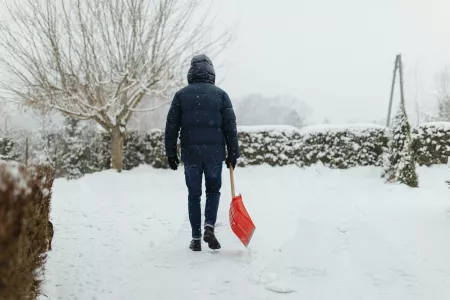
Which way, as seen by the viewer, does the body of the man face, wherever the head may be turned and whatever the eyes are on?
away from the camera

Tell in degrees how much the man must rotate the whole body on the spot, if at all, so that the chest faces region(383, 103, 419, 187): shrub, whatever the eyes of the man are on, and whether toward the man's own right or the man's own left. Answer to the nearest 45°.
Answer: approximately 45° to the man's own right

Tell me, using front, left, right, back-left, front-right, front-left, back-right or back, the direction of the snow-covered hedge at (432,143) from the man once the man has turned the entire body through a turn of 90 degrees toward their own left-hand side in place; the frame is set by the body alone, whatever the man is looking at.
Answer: back-right

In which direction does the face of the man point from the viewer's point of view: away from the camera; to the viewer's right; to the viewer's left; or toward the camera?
away from the camera

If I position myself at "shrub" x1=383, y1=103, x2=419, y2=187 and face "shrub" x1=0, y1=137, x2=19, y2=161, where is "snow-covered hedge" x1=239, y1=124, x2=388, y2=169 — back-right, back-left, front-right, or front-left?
front-right

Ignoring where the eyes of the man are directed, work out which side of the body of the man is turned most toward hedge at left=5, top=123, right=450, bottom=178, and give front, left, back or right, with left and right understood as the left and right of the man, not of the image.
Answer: front

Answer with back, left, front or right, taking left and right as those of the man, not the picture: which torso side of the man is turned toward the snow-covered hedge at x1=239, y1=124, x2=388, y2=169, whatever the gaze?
front
